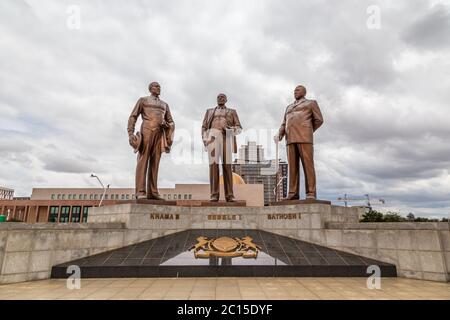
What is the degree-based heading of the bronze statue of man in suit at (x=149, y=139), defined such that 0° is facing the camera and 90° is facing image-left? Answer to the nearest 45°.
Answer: approximately 315°

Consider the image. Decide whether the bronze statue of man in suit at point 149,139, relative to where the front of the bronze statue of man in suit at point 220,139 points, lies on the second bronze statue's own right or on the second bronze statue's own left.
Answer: on the second bronze statue's own right

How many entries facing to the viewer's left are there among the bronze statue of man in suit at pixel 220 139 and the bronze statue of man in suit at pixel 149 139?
0

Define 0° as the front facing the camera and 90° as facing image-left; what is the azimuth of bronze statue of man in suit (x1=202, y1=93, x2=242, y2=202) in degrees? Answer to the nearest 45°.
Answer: approximately 0°

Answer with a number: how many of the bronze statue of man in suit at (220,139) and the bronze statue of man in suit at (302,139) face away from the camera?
0

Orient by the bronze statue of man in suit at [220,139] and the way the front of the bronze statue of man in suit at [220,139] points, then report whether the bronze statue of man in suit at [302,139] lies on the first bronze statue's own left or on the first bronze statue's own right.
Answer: on the first bronze statue's own left

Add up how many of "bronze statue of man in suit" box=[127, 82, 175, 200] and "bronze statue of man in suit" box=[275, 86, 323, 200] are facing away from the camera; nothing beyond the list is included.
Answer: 0

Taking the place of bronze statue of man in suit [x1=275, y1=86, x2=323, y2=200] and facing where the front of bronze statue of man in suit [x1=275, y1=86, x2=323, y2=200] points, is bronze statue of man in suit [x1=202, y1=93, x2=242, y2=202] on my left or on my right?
on my right
